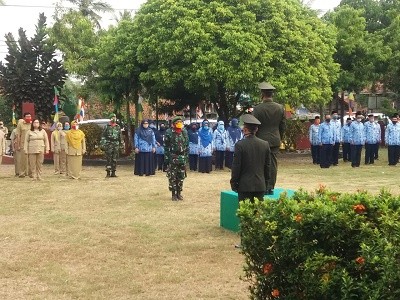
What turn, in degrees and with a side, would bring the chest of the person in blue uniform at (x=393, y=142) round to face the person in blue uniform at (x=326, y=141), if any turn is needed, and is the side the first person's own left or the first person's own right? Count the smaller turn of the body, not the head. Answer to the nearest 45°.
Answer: approximately 45° to the first person's own right

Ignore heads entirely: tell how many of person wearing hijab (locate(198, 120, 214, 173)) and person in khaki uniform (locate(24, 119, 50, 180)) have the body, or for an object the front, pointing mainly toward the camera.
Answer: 2

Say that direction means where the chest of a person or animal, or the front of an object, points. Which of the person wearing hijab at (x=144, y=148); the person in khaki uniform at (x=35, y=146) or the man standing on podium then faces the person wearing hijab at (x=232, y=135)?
the man standing on podium

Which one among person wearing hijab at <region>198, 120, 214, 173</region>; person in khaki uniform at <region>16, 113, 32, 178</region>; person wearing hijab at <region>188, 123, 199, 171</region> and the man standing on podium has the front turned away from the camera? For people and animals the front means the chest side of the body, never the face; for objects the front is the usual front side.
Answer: the man standing on podium

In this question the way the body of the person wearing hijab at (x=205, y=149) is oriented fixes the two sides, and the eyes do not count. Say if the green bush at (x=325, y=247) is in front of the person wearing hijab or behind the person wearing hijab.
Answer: in front

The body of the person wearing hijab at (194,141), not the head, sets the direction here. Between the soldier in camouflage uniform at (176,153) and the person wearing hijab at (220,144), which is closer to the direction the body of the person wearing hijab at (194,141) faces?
the soldier in camouflage uniform

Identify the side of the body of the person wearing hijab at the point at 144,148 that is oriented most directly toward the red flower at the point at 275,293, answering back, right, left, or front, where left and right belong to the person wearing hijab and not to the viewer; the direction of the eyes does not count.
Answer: front

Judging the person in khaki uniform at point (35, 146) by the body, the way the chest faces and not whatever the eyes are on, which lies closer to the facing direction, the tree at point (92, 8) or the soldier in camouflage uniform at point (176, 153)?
the soldier in camouflage uniform

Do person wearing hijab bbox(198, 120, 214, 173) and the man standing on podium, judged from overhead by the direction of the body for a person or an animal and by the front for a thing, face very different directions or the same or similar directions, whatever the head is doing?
very different directions

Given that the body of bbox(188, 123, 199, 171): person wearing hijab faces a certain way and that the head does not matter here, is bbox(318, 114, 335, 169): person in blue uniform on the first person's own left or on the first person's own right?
on the first person's own left

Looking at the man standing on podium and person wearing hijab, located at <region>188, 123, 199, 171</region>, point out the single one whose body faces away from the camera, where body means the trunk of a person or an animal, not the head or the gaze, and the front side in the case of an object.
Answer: the man standing on podium

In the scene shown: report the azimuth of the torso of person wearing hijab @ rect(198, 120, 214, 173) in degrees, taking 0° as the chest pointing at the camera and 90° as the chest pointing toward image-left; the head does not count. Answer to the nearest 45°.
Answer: approximately 0°
